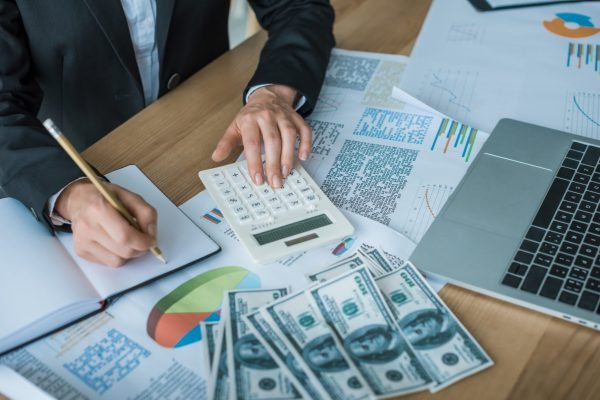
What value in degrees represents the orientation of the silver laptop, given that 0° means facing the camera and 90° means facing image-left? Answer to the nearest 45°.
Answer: approximately 135°

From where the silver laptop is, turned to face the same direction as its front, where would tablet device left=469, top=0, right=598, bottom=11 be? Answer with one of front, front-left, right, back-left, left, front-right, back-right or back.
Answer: front-right
